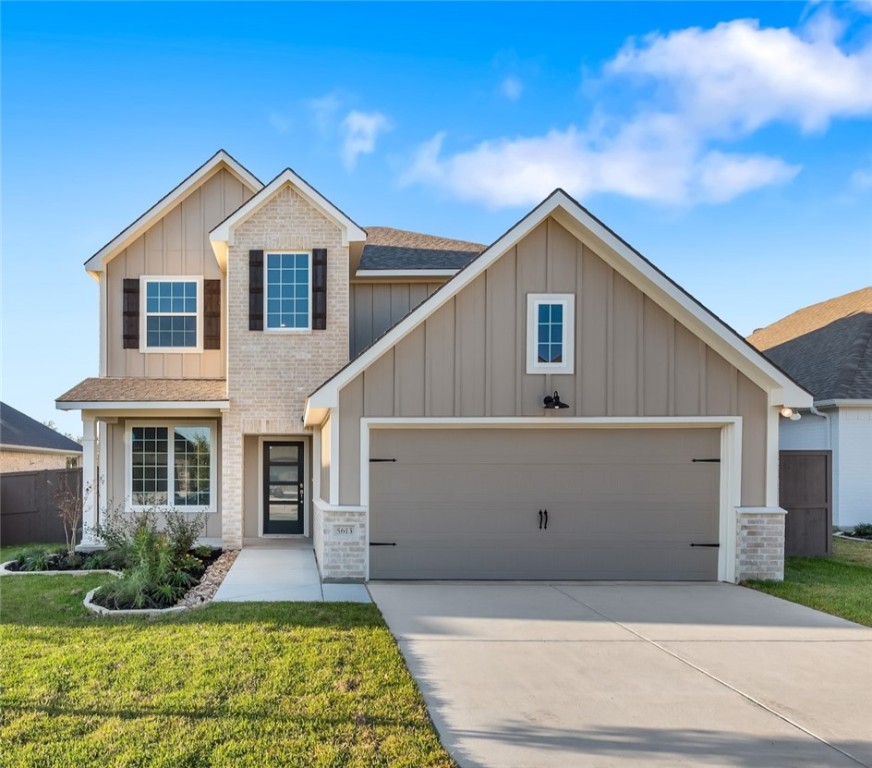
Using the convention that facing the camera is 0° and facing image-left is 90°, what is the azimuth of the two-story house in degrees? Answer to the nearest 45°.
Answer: approximately 0°

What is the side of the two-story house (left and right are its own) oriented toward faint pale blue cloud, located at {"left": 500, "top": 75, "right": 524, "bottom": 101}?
back
